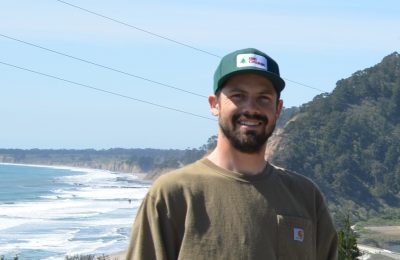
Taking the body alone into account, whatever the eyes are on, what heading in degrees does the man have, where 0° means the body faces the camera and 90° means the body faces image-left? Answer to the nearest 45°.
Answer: approximately 0°
